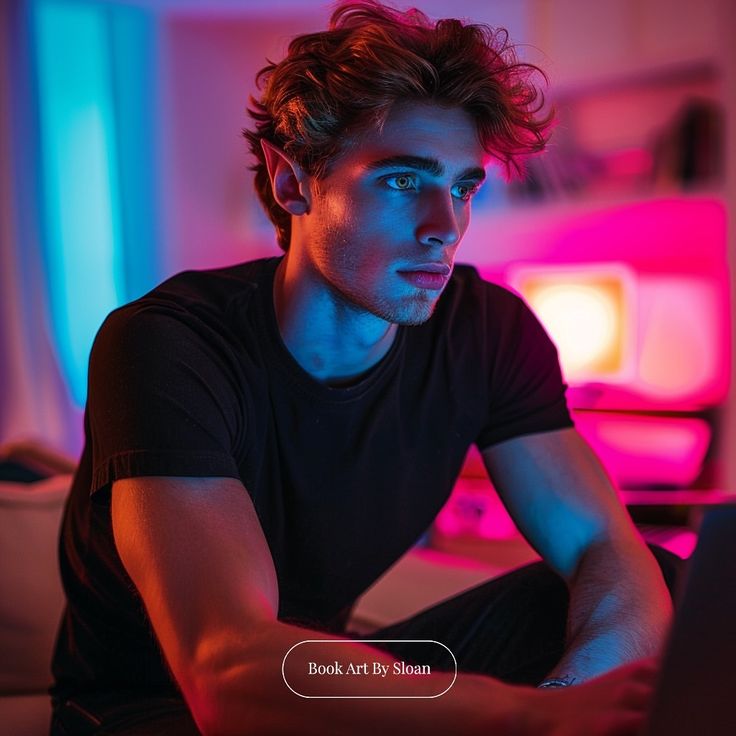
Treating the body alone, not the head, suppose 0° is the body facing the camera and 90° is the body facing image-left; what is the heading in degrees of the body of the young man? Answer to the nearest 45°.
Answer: approximately 315°

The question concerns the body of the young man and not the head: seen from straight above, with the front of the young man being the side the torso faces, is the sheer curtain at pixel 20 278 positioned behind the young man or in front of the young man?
behind

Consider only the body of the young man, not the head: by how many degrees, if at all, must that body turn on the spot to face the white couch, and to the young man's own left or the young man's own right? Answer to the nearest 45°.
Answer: approximately 180°

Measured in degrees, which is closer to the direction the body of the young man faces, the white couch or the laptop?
the laptop
